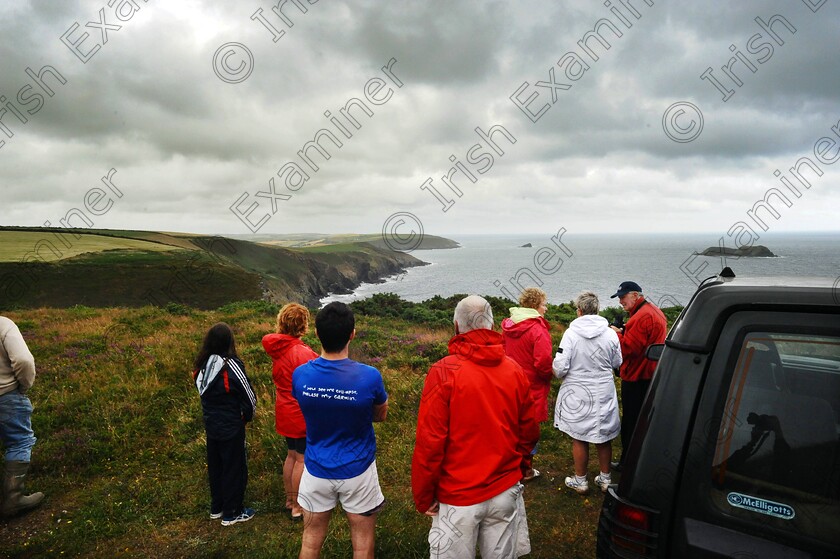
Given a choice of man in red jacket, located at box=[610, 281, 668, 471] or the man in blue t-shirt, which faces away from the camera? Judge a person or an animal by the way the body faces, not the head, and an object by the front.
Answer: the man in blue t-shirt

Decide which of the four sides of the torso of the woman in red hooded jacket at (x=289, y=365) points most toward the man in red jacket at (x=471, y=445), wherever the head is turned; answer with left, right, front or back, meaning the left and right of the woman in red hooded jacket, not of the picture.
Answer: right

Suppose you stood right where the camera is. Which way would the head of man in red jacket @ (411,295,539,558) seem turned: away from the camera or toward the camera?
away from the camera

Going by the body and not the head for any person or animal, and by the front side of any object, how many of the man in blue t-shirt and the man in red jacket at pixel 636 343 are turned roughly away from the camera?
1

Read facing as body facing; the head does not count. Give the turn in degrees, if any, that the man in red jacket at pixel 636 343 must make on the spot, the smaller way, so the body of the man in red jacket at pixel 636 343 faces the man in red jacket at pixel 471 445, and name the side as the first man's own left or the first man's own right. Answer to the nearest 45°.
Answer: approximately 90° to the first man's own left

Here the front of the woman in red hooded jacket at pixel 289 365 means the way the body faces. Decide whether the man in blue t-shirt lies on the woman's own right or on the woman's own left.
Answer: on the woman's own right

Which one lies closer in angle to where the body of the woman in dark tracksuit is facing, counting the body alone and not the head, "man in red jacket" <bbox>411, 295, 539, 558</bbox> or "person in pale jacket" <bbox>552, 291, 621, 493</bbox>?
the person in pale jacket

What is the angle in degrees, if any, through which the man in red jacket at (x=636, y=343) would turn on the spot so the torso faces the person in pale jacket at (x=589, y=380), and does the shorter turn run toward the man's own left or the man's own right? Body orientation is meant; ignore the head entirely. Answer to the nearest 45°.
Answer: approximately 45° to the man's own left

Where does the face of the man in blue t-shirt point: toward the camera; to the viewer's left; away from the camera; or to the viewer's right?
away from the camera

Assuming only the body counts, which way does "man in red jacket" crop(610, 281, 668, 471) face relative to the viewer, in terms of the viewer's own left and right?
facing to the left of the viewer

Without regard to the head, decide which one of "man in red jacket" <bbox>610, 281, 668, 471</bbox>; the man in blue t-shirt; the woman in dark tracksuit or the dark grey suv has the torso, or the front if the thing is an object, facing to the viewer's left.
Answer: the man in red jacket

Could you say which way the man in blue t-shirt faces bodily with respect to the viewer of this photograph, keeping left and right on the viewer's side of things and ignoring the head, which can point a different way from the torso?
facing away from the viewer

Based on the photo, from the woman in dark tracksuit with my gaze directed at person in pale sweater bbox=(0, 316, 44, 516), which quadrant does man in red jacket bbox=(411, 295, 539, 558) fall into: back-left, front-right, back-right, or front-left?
back-left

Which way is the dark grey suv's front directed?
away from the camera

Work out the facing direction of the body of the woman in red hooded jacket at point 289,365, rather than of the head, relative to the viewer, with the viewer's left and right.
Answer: facing away from the viewer and to the right of the viewer

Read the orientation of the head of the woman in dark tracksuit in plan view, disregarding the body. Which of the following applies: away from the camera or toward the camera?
away from the camera

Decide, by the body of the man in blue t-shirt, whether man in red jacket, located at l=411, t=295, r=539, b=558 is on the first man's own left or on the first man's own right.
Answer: on the first man's own right

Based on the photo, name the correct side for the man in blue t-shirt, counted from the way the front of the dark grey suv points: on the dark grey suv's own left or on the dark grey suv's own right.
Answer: on the dark grey suv's own left

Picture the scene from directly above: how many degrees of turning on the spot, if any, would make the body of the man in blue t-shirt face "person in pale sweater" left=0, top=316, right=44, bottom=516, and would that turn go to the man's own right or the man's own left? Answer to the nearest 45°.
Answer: approximately 45° to the man's own left

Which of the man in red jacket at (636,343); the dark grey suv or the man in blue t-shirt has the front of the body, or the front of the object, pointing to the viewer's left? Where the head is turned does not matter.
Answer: the man in red jacket
